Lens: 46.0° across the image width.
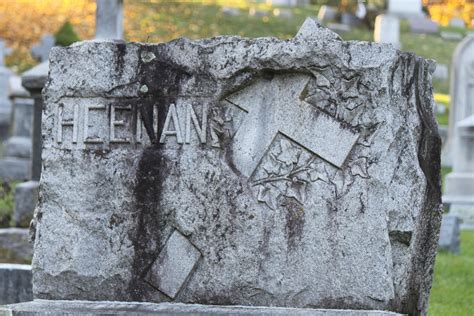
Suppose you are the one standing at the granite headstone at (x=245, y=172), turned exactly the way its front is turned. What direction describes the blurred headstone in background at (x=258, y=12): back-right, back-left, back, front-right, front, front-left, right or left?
back

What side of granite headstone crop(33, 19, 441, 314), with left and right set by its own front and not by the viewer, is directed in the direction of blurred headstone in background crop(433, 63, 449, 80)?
back

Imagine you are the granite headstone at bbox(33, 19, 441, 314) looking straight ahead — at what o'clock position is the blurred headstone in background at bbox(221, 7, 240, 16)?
The blurred headstone in background is roughly at 6 o'clock from the granite headstone.

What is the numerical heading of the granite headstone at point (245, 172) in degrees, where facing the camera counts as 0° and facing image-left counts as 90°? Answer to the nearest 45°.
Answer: approximately 0°

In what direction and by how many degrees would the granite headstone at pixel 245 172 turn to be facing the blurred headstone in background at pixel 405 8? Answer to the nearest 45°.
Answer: approximately 180°

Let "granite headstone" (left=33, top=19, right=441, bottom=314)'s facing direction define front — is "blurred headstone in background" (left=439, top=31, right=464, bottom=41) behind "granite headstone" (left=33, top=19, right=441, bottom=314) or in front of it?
behind

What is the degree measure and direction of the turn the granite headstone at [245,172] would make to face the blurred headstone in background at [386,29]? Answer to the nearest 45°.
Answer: approximately 180°

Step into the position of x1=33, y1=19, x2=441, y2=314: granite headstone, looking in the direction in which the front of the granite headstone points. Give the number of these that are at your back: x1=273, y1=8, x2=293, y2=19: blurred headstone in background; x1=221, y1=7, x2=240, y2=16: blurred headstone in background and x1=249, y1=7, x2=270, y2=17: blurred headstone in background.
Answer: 3
